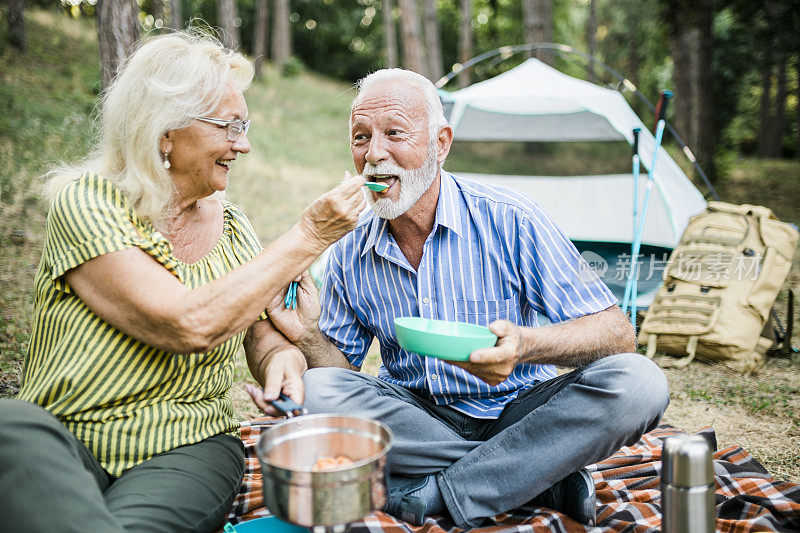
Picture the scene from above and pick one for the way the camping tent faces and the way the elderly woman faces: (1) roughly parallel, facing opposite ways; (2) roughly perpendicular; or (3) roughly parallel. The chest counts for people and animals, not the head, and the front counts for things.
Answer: roughly perpendicular

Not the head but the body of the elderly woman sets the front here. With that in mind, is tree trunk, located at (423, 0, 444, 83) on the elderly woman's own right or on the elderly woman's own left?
on the elderly woman's own left

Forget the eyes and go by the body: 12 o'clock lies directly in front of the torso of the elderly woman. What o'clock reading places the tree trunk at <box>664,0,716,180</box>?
The tree trunk is roughly at 9 o'clock from the elderly woman.

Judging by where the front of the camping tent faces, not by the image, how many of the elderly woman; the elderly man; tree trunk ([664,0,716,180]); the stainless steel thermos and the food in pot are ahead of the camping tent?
4

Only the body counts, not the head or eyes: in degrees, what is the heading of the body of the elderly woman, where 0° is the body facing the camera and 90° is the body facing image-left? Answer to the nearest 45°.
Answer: approximately 315°

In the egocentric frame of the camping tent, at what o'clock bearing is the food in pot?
The food in pot is roughly at 12 o'clock from the camping tent.

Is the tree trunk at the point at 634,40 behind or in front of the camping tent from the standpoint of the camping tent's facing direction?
behind

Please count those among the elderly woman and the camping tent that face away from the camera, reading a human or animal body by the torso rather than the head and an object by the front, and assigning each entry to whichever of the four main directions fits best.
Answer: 0

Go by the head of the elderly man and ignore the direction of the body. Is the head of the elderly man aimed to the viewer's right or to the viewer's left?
to the viewer's left

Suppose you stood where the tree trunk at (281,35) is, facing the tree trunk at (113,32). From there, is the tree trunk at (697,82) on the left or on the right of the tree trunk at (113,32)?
left

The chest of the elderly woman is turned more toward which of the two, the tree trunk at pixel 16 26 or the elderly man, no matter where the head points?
the elderly man

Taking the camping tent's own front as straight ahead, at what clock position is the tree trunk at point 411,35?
The tree trunk is roughly at 5 o'clock from the camping tent.

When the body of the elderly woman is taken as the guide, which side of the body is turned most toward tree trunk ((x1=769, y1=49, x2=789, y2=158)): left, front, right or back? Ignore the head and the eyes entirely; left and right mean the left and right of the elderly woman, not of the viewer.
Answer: left

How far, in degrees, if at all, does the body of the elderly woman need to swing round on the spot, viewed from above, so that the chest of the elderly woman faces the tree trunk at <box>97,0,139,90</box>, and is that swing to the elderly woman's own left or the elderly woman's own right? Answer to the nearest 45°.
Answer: approximately 135° to the elderly woman's own left

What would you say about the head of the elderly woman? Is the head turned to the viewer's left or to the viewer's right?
to the viewer's right

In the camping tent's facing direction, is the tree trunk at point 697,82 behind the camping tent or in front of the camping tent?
behind

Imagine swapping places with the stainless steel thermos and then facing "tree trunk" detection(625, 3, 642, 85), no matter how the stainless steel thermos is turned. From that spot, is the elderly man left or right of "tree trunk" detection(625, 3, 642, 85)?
left
